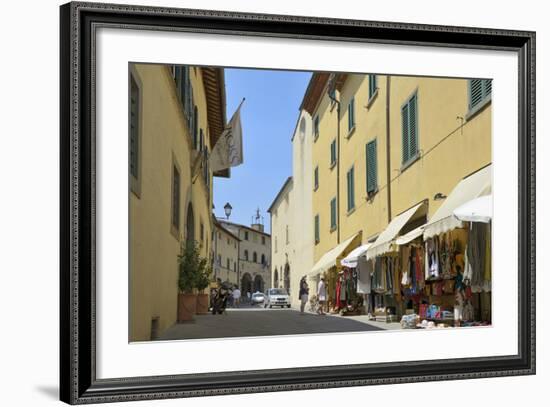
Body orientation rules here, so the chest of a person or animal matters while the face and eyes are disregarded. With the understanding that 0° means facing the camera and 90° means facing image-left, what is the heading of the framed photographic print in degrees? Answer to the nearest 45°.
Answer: approximately 315°
